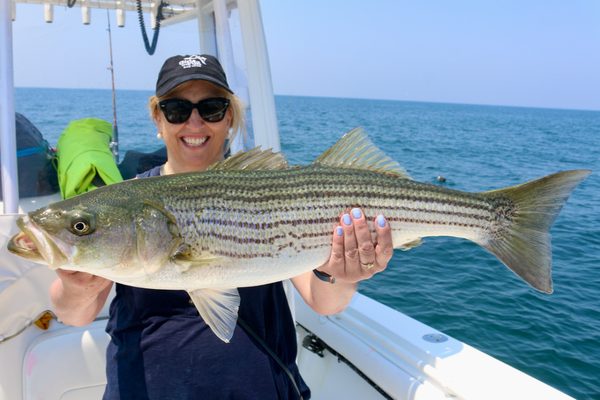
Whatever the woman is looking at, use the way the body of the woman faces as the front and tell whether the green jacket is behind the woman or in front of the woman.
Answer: behind

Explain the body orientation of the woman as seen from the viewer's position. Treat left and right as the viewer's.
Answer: facing the viewer
